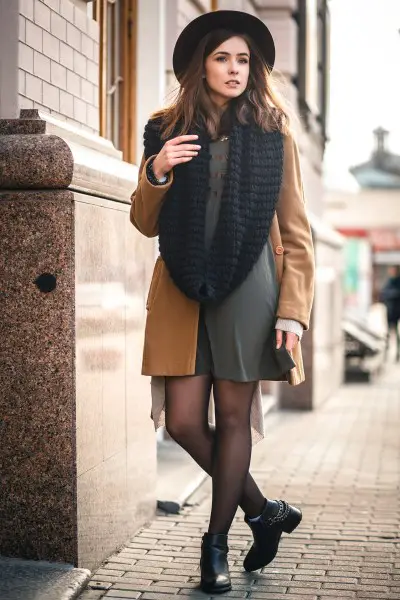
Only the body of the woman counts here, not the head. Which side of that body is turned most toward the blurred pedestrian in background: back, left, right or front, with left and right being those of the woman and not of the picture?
back

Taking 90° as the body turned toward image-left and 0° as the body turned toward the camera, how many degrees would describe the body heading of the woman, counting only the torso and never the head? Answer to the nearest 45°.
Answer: approximately 0°
